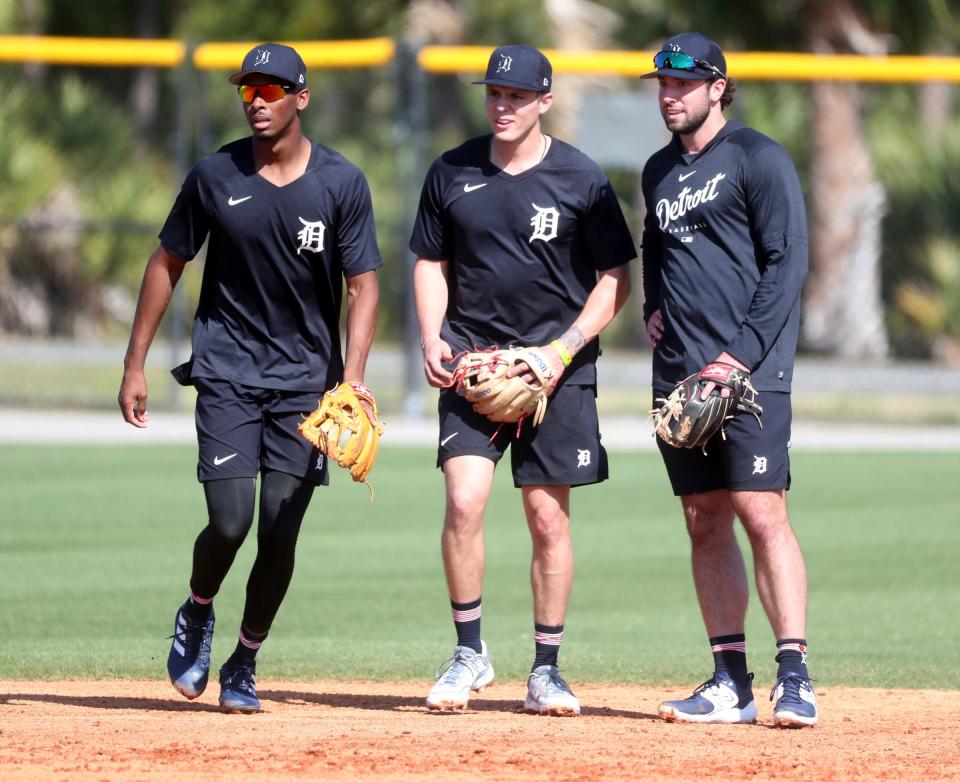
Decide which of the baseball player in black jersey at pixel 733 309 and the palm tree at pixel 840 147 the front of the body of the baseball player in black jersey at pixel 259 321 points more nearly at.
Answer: the baseball player in black jersey

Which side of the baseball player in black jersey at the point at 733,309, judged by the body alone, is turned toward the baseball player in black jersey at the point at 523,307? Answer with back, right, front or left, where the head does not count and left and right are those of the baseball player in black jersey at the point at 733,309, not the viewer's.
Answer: right

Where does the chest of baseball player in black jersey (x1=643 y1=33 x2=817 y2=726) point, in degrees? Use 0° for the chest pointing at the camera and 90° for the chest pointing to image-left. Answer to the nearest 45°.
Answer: approximately 45°

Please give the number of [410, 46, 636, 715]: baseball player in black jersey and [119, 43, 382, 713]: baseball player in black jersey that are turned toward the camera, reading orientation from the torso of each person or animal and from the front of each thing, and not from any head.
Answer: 2

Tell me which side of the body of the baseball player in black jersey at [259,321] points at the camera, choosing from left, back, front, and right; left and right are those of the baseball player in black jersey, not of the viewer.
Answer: front

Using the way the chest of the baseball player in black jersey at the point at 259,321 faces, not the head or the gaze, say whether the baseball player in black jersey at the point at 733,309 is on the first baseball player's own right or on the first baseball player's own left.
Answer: on the first baseball player's own left

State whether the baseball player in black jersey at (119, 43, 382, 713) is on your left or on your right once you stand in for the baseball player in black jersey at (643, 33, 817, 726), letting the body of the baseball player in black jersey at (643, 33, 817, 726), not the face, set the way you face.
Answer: on your right

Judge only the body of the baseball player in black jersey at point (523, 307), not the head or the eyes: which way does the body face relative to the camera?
toward the camera

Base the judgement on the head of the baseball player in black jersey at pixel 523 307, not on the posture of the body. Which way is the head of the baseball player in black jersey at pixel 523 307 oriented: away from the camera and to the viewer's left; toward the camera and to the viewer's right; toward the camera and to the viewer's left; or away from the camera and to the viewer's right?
toward the camera and to the viewer's left

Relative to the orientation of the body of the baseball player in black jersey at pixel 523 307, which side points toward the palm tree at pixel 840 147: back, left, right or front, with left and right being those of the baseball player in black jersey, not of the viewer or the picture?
back

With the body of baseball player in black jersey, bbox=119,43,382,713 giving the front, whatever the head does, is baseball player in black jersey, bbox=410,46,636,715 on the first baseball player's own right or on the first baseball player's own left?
on the first baseball player's own left
